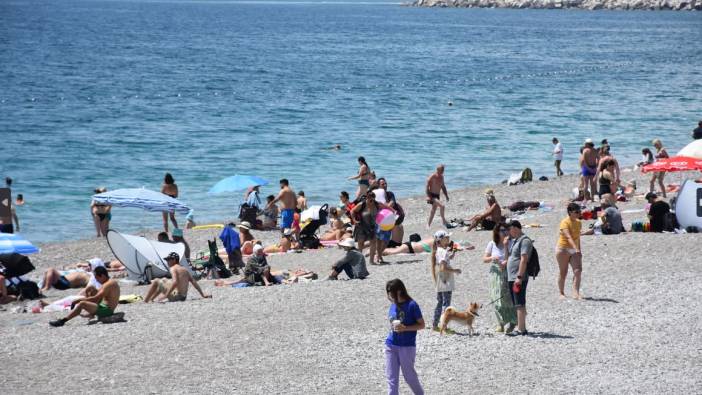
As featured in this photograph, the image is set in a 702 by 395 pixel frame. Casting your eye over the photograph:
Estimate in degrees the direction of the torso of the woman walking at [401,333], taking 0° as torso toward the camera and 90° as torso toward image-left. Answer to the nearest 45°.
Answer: approximately 45°

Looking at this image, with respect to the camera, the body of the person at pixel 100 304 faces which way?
to the viewer's left

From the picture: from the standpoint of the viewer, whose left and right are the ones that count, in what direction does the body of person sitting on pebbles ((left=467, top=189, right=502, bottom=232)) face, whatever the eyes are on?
facing to the left of the viewer

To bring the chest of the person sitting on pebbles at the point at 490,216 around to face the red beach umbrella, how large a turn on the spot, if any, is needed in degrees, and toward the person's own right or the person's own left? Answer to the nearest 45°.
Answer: approximately 180°

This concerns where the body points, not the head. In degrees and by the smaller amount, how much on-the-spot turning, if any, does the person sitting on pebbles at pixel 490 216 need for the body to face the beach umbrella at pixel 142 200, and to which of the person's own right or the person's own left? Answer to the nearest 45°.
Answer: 0° — they already face it

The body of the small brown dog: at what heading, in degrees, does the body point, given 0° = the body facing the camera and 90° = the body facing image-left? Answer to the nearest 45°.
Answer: approximately 270°

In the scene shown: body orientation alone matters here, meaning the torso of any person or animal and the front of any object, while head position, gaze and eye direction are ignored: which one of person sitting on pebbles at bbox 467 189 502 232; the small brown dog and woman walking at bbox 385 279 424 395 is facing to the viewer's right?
the small brown dog

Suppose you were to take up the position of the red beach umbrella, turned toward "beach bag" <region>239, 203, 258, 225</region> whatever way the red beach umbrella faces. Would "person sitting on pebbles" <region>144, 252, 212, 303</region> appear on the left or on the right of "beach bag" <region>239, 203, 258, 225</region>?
left

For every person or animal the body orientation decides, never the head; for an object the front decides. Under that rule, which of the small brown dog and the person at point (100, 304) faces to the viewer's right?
the small brown dog

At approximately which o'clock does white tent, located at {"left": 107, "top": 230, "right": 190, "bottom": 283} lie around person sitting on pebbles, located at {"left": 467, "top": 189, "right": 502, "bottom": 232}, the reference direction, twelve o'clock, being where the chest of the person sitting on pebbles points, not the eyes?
The white tent is roughly at 11 o'clock from the person sitting on pebbles.

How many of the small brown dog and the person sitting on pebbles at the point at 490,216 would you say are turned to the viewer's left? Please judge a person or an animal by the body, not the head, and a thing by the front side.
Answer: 1
